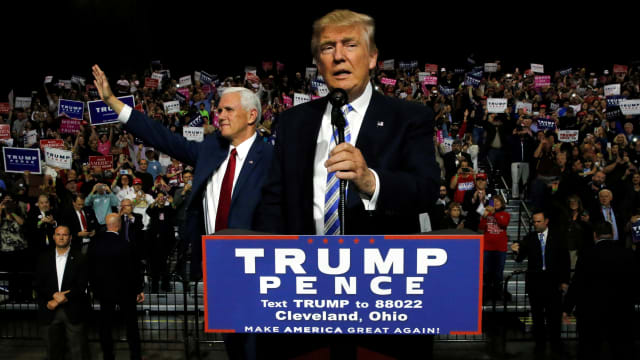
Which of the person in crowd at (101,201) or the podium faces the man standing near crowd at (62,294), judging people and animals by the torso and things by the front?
the person in crowd

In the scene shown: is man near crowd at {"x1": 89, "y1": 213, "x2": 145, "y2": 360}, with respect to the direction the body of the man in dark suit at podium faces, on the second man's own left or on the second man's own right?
on the second man's own right

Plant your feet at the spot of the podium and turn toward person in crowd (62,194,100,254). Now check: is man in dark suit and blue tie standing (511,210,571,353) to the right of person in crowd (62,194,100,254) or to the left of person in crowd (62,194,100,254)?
right

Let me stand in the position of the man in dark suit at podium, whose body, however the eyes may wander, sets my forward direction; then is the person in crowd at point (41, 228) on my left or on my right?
on my right
